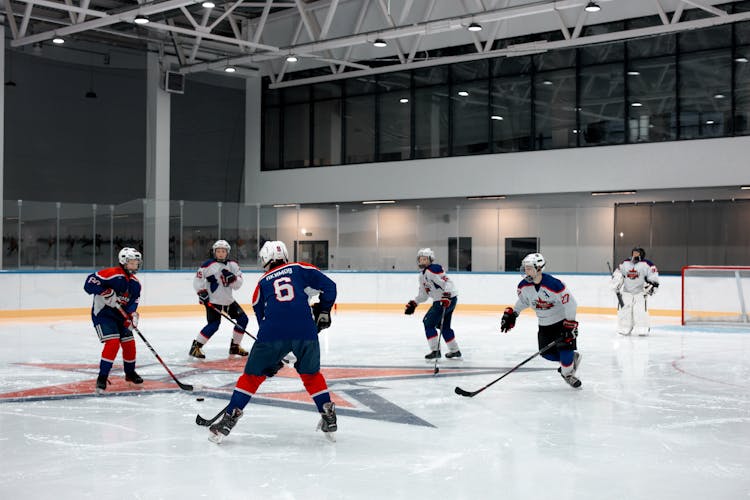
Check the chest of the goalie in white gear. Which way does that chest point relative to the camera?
toward the camera

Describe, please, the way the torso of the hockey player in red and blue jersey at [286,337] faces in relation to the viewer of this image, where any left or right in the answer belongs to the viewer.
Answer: facing away from the viewer

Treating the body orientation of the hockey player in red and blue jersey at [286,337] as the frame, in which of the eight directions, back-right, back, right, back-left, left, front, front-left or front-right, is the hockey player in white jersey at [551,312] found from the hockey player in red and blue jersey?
front-right

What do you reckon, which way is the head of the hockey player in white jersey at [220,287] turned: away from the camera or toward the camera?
toward the camera

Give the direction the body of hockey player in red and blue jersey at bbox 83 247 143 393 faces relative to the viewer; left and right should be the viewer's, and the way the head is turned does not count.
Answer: facing the viewer and to the right of the viewer

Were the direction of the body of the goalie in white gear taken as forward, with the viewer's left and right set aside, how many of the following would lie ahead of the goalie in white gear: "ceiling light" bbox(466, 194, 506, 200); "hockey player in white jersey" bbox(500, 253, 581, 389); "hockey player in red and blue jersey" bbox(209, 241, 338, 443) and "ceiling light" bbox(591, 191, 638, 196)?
2

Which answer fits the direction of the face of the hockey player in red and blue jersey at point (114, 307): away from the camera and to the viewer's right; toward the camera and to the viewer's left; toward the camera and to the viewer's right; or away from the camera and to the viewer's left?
toward the camera and to the viewer's right

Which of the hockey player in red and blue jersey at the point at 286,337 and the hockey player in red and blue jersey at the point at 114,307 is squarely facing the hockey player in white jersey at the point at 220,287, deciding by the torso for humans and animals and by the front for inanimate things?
the hockey player in red and blue jersey at the point at 286,337

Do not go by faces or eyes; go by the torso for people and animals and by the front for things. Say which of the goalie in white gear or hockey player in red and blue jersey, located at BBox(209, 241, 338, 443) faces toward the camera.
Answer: the goalie in white gear

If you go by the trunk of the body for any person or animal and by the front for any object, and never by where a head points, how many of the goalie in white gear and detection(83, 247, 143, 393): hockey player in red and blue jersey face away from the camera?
0

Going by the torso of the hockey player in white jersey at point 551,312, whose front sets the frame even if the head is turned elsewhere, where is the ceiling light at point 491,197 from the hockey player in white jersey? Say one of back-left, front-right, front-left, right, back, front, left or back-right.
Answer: back-right

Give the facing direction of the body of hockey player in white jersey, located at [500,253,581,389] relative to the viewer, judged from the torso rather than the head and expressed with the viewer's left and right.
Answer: facing the viewer and to the left of the viewer

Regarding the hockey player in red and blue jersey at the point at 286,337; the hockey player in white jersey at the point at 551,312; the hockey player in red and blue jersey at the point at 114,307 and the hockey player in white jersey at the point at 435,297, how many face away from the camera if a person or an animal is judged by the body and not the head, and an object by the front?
1

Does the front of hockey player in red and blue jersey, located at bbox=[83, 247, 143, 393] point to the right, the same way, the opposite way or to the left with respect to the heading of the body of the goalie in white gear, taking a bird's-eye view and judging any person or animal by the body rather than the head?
to the left

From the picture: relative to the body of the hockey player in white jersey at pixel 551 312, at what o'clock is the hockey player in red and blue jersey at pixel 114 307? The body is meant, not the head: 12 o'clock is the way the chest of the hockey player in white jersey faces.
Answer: The hockey player in red and blue jersey is roughly at 1 o'clock from the hockey player in white jersey.

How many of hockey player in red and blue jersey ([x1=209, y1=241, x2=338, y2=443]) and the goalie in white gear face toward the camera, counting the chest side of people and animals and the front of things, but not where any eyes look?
1

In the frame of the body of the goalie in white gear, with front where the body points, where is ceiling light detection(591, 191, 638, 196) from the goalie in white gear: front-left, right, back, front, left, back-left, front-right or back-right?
back
